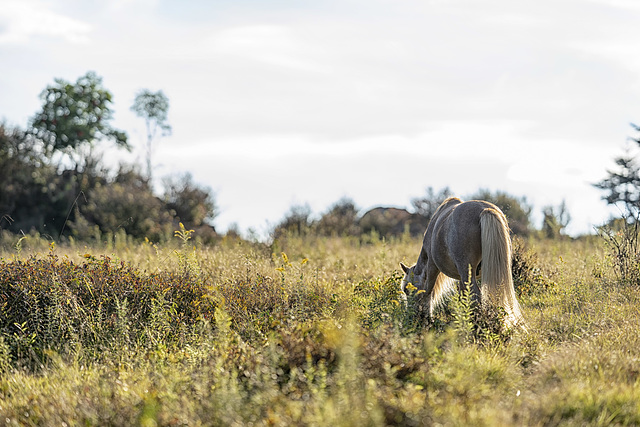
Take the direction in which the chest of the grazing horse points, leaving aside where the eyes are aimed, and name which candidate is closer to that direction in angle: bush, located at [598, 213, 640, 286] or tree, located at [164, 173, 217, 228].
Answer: the tree

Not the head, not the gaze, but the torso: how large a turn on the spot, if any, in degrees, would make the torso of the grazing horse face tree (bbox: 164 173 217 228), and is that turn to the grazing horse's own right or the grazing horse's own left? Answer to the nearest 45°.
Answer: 0° — it already faces it

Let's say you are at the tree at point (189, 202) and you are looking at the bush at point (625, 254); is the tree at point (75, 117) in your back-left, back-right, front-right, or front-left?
back-right

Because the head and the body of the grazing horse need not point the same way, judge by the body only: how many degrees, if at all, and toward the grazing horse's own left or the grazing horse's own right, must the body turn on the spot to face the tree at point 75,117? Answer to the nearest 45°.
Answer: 0° — it already faces it

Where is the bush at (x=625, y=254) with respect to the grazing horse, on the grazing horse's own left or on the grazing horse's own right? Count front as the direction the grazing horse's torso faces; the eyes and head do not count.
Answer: on the grazing horse's own right

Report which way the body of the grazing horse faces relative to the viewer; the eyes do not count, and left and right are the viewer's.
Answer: facing away from the viewer and to the left of the viewer
